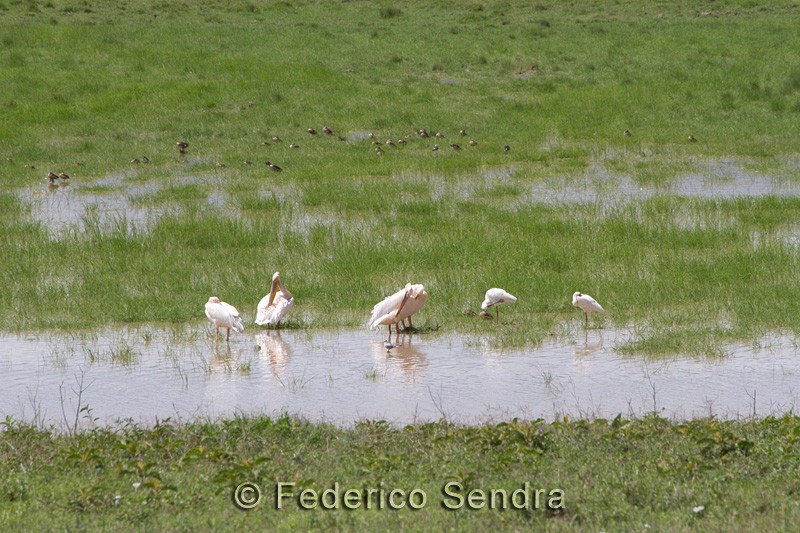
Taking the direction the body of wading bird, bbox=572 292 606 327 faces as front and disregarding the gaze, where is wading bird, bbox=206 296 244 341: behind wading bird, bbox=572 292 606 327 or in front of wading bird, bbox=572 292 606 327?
in front

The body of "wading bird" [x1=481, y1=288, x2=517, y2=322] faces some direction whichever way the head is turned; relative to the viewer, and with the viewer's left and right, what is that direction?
facing to the left of the viewer

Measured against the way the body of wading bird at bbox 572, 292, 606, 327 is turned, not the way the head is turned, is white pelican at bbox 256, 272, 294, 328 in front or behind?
in front

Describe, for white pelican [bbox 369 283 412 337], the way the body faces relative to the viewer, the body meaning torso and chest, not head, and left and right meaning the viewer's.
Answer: facing to the right of the viewer

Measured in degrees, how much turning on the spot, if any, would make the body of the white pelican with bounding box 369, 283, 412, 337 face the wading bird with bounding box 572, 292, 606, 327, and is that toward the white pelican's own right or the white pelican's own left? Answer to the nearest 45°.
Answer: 0° — it already faces it

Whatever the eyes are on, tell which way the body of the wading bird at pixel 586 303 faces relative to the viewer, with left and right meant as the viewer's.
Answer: facing to the left of the viewer

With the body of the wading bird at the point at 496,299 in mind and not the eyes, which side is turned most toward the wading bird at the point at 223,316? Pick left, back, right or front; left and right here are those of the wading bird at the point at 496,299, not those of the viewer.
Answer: front
